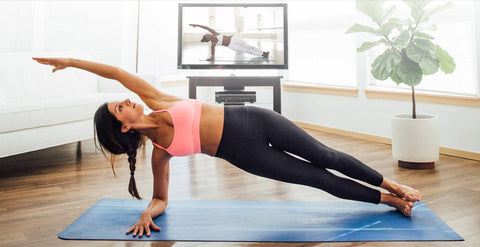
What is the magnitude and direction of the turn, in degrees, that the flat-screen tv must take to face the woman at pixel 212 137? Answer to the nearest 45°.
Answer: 0° — it already faces them

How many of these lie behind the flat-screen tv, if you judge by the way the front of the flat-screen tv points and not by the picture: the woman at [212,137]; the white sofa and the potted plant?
0

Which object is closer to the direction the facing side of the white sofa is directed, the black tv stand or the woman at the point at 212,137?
the woman

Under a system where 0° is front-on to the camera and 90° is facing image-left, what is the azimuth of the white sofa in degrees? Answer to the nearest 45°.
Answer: approximately 315°

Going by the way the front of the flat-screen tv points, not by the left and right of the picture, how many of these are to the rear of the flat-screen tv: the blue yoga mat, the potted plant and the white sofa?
0

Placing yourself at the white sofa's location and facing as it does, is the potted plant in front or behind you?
in front

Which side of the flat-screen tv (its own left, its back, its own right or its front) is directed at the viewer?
front
